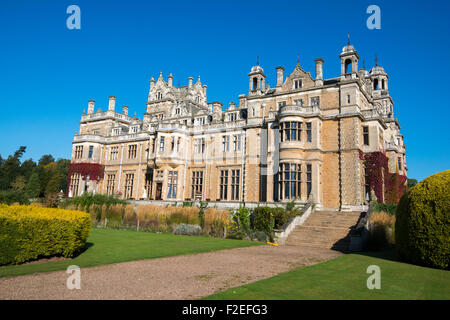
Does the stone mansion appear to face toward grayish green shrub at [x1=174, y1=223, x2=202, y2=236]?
yes

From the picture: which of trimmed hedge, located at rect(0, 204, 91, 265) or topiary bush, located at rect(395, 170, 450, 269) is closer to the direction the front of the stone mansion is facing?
the trimmed hedge

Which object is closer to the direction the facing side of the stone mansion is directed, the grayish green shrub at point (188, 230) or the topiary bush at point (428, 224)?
the grayish green shrub

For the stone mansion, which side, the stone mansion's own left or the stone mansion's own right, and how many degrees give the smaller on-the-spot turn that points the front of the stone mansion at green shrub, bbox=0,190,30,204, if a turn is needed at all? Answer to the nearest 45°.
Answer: approximately 45° to the stone mansion's own right

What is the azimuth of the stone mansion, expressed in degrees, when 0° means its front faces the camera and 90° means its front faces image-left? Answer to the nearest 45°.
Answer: approximately 45°

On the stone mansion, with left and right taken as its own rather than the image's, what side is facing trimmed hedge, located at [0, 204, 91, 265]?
front

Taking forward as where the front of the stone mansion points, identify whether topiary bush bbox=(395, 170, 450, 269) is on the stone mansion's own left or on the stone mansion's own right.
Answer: on the stone mansion's own left

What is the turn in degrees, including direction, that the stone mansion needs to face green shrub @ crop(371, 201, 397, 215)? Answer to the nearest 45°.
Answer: approximately 90° to its left

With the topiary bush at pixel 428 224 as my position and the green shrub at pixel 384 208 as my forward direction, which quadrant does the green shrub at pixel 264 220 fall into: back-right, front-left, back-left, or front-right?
front-left
